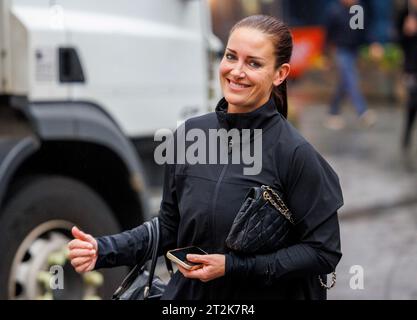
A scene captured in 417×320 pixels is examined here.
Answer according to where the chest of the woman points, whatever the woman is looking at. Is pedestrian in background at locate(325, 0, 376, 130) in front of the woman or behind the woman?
behind

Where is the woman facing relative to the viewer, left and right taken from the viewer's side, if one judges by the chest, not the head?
facing the viewer and to the left of the viewer

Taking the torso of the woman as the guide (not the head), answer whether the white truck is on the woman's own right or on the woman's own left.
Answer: on the woman's own right
